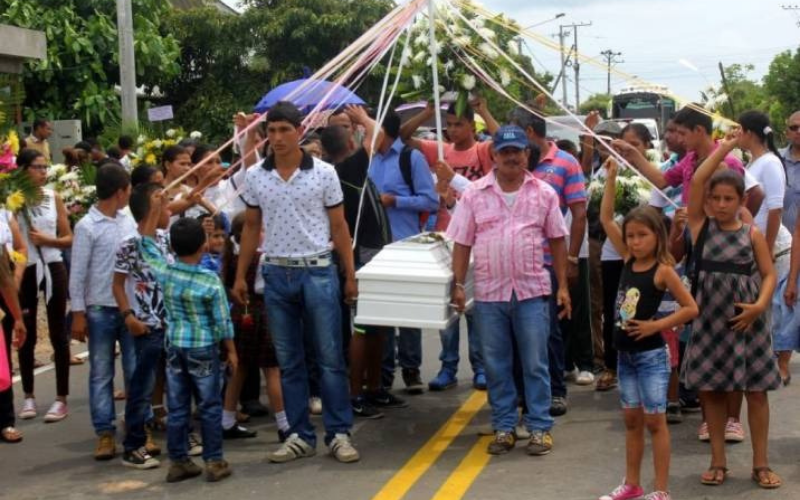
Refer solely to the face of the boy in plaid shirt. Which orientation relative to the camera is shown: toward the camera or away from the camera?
away from the camera

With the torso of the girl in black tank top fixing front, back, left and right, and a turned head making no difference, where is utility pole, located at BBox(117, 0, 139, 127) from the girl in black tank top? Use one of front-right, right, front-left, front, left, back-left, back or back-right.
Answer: right

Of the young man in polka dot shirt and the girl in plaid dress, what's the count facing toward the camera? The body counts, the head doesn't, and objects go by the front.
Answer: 2

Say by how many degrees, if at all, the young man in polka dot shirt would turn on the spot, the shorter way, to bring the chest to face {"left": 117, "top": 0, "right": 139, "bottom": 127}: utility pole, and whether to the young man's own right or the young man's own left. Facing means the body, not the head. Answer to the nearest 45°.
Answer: approximately 180°

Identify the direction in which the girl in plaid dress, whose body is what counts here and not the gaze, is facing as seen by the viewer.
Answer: toward the camera

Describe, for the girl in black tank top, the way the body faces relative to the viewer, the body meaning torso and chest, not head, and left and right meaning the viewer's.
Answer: facing the viewer and to the left of the viewer

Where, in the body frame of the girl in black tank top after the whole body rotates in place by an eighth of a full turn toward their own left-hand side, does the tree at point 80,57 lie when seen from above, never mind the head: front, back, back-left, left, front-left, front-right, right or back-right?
back-right

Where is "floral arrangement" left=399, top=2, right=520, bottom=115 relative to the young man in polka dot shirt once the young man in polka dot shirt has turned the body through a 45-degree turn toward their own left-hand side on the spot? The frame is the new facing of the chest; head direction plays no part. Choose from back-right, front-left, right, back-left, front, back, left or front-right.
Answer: left

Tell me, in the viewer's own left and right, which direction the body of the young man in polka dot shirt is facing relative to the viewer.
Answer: facing the viewer

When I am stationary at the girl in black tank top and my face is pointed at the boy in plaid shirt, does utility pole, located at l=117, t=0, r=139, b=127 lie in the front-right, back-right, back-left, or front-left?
front-right

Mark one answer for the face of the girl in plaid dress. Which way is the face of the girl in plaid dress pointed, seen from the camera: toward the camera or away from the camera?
toward the camera

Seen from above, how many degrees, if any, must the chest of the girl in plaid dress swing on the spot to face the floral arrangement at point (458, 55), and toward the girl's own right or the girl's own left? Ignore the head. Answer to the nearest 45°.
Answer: approximately 135° to the girl's own right

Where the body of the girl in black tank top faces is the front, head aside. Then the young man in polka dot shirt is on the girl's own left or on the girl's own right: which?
on the girl's own right
